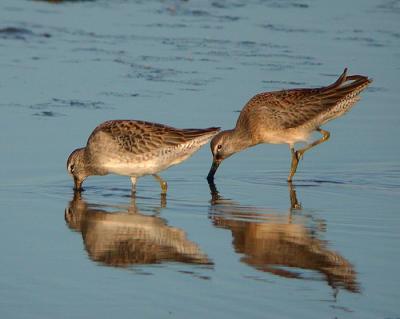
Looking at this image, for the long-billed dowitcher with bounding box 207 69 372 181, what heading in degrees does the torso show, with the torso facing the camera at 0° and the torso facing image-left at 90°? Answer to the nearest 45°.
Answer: approximately 90°

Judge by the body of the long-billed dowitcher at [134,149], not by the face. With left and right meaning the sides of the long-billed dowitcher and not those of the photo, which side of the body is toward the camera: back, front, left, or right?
left

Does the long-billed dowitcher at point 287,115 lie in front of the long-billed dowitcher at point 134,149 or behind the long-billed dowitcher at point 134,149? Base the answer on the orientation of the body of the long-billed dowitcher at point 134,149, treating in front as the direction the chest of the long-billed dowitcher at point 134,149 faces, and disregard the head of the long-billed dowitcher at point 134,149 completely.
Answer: behind

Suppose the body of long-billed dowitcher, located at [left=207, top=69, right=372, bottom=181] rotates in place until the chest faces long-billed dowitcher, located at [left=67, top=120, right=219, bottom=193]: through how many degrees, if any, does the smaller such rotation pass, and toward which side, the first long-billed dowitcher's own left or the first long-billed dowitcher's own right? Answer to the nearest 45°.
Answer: approximately 45° to the first long-billed dowitcher's own left

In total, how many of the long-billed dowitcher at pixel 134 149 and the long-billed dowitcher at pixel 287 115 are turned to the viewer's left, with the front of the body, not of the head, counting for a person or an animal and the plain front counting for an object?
2
